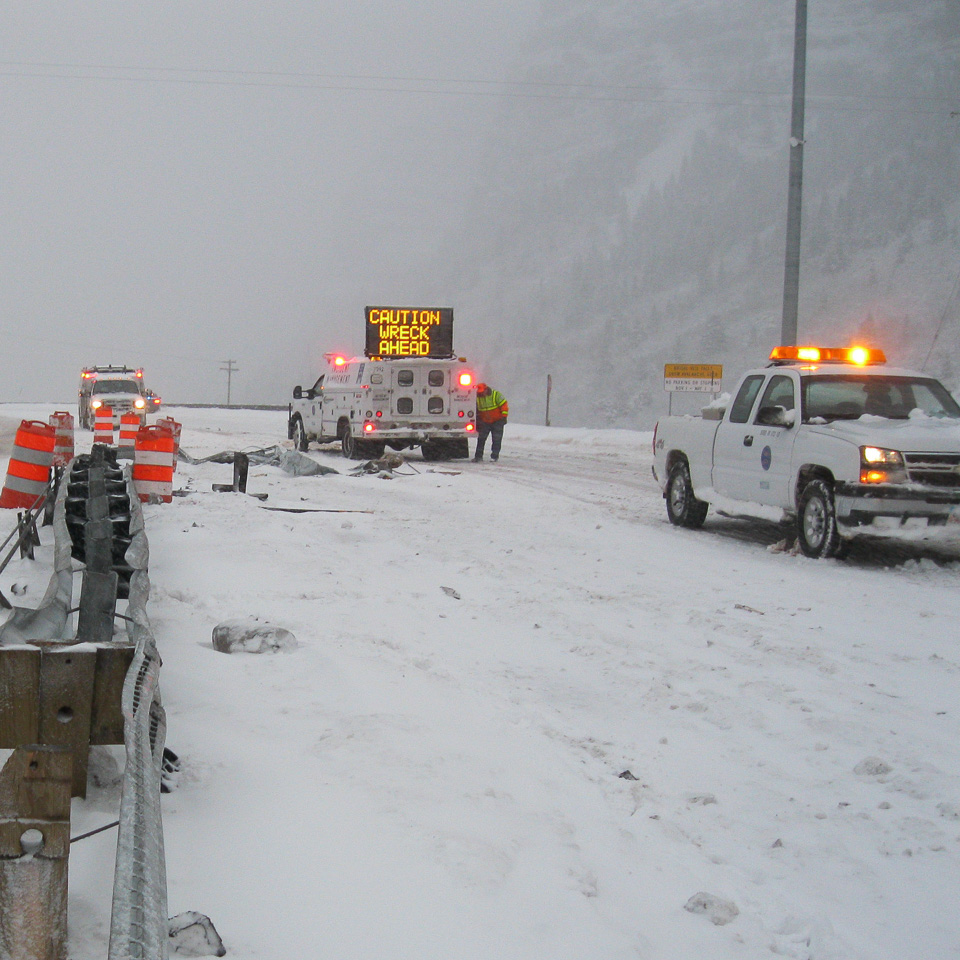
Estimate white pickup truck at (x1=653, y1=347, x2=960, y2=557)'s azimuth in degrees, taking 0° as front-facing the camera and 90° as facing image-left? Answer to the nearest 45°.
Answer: approximately 315°

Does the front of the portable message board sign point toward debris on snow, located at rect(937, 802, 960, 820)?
yes

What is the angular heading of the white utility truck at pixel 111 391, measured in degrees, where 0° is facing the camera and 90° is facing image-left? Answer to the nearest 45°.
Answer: approximately 0°

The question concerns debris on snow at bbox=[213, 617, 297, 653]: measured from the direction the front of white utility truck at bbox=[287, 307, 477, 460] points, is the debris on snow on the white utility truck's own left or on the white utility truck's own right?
on the white utility truck's own left

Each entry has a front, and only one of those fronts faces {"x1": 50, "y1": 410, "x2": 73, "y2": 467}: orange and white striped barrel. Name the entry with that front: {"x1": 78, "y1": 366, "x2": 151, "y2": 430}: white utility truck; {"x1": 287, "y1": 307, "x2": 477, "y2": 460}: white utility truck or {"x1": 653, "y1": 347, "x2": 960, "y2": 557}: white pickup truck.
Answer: {"x1": 78, "y1": 366, "x2": 151, "y2": 430}: white utility truck

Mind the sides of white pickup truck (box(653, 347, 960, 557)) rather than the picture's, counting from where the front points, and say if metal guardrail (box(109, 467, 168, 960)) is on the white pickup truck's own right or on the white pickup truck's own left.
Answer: on the white pickup truck's own right

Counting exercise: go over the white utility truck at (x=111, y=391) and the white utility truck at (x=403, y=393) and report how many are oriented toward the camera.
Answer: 1

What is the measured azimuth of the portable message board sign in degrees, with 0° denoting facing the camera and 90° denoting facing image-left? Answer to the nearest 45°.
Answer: approximately 0°

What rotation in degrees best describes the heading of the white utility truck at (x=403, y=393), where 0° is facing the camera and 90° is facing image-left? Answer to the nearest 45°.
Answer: approximately 135°

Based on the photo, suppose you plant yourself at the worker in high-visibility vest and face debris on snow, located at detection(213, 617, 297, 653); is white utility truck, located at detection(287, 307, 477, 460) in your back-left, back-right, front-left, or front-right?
back-right

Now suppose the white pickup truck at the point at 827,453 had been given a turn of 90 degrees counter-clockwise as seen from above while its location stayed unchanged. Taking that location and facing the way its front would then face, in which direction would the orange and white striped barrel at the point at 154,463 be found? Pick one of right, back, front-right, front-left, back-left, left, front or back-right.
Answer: back-left

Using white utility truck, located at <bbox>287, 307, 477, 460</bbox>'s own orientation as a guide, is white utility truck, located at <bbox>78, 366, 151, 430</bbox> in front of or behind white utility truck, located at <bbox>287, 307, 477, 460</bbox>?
in front

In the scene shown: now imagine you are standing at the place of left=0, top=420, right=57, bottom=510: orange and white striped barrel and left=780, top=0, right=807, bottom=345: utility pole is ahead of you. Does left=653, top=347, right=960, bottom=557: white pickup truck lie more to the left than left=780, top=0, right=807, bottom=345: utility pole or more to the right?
right

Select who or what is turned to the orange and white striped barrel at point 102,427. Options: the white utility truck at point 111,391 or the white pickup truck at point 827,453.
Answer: the white utility truck
